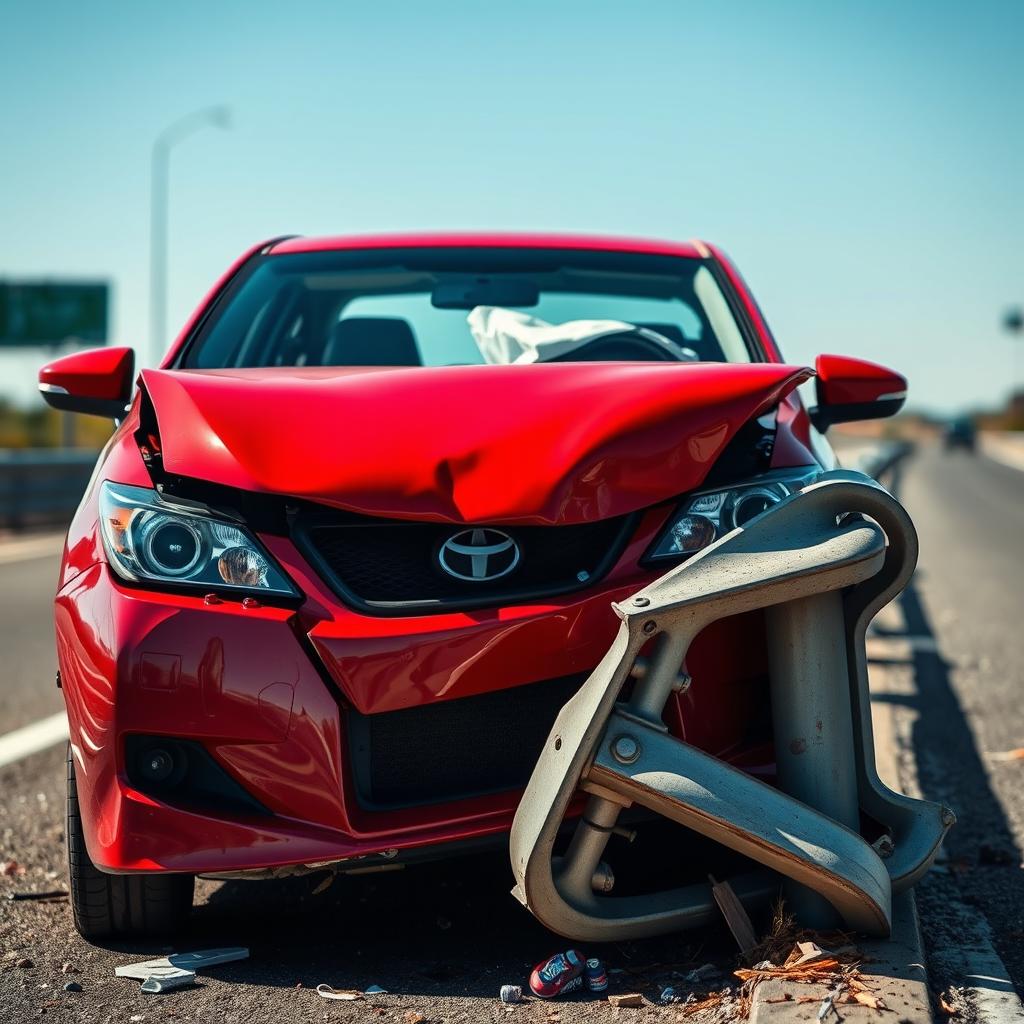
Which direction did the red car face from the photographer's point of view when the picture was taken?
facing the viewer

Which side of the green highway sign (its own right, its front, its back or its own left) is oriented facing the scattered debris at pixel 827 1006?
front

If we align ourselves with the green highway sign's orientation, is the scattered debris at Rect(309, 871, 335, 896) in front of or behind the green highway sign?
in front

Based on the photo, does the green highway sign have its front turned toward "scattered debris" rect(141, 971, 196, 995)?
yes

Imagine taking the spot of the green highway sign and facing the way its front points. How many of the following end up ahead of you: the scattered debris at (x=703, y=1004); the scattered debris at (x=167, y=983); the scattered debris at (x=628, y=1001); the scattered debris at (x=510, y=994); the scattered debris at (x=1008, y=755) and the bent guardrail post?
6

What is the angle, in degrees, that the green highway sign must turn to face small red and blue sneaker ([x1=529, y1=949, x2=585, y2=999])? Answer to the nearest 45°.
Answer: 0° — it already faces it

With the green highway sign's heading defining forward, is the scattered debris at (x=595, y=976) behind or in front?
in front

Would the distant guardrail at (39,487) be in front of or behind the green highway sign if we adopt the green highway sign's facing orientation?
in front

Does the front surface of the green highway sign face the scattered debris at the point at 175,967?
yes

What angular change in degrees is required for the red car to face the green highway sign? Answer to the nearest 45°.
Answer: approximately 180°

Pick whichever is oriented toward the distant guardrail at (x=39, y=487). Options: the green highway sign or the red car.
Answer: the green highway sign

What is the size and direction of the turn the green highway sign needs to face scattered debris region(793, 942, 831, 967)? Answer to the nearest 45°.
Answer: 0° — it already faces it

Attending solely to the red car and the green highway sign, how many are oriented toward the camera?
2
